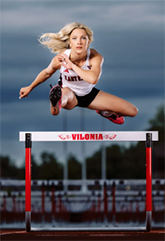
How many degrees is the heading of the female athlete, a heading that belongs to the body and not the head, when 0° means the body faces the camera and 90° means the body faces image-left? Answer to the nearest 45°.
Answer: approximately 0°
